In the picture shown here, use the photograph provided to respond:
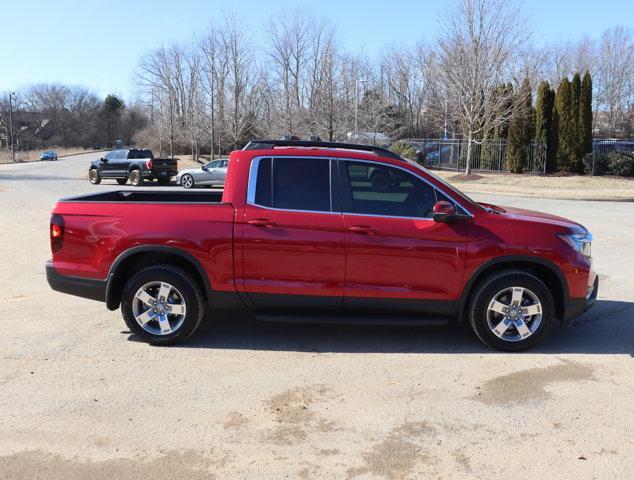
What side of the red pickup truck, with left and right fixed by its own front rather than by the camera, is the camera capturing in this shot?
right

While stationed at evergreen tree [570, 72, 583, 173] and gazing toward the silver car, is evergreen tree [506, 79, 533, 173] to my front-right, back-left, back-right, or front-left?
front-right

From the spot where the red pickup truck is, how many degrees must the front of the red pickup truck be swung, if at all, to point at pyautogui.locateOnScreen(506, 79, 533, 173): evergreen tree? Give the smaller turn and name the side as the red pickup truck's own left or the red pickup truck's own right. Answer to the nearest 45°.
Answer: approximately 90° to the red pickup truck's own left

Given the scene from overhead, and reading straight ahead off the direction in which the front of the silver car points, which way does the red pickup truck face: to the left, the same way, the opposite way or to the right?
the opposite way

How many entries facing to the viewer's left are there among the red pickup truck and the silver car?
1

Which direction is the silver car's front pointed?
to the viewer's left

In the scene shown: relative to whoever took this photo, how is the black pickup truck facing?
facing away from the viewer and to the left of the viewer

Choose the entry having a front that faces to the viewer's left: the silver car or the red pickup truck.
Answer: the silver car

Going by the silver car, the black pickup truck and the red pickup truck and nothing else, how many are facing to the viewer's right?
1
